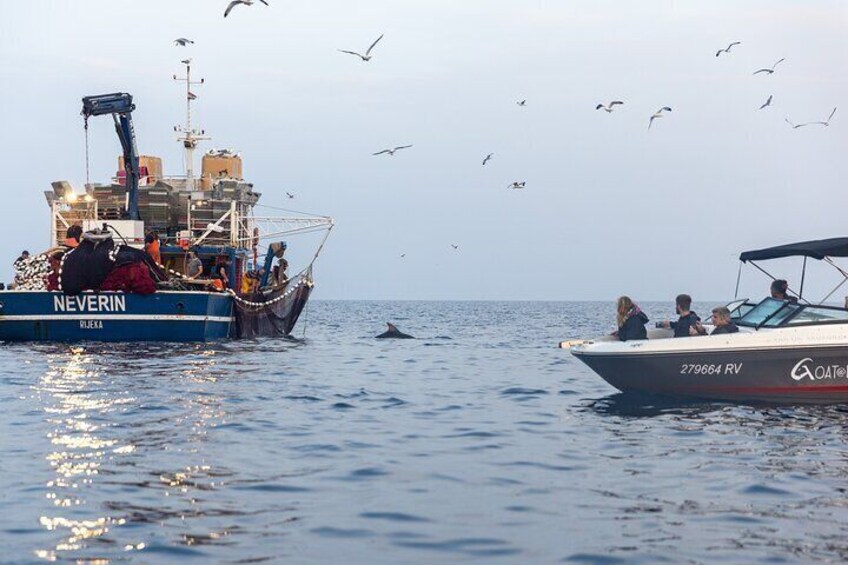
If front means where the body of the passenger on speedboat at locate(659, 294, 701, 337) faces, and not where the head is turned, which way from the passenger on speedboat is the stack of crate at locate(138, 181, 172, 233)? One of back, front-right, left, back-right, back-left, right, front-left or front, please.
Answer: front

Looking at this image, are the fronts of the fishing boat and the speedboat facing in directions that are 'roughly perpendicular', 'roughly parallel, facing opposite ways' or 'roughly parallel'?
roughly perpendicular

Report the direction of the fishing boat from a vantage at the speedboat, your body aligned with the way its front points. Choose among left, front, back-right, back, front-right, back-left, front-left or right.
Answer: front-right

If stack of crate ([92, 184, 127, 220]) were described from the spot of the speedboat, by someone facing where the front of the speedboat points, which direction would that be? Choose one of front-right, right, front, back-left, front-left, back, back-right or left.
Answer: front-right

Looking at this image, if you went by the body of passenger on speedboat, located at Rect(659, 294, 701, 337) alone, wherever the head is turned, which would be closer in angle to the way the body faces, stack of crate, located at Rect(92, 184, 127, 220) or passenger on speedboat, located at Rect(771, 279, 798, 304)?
the stack of crate

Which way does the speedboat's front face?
to the viewer's left

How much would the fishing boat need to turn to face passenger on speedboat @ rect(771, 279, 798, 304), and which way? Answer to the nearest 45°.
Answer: approximately 90° to its right

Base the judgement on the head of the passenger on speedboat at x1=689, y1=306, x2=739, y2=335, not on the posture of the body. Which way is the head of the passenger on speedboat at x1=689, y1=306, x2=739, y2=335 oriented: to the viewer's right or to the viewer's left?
to the viewer's left

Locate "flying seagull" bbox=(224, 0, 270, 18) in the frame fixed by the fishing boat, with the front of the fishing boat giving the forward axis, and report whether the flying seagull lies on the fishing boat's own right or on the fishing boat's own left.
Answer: on the fishing boat's own right

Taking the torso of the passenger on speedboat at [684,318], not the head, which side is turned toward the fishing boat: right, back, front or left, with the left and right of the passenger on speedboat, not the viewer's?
front

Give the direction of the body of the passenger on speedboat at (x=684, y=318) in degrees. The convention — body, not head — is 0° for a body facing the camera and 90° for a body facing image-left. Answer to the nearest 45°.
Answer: approximately 135°

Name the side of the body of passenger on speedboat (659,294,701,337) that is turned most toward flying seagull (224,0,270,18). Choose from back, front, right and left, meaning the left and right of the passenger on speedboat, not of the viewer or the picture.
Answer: front
